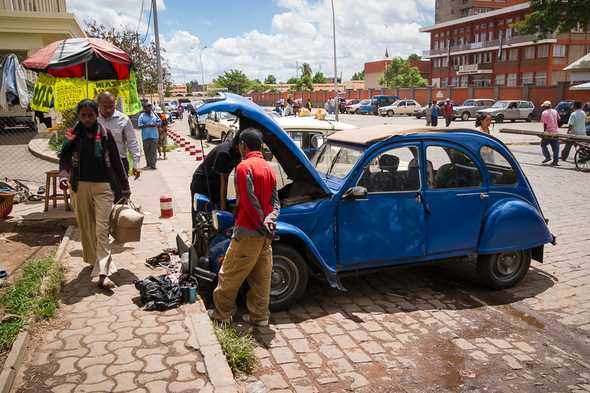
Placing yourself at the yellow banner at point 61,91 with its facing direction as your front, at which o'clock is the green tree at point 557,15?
The green tree is roughly at 8 o'clock from the yellow banner.

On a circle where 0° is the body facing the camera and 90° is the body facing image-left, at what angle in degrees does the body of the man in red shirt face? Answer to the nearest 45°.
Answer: approximately 135°

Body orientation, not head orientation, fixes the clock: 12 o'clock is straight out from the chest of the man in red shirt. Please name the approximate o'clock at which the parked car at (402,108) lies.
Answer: The parked car is roughly at 2 o'clock from the man in red shirt.

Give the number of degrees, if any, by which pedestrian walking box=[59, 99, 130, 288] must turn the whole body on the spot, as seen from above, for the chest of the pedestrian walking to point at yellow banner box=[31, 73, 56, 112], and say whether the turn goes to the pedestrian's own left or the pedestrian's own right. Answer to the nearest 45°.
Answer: approximately 180°

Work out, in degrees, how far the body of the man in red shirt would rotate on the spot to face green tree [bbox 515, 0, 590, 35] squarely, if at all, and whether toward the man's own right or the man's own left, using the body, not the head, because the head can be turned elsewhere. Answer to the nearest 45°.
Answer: approximately 90° to the man's own right

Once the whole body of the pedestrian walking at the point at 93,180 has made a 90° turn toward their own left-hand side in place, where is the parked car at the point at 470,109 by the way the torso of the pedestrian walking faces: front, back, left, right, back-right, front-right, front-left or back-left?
front-left

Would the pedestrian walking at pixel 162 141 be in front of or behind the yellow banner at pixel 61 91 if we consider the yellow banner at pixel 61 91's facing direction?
behind

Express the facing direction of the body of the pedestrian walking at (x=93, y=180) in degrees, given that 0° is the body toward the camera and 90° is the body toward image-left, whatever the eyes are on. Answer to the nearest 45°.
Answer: approximately 0°

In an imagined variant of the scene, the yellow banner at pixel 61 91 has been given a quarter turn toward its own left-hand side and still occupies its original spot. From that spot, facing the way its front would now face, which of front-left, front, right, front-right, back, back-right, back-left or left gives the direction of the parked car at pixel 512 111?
front-left

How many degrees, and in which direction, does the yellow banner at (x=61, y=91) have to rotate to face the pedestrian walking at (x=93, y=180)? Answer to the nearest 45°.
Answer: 0° — it already faces them

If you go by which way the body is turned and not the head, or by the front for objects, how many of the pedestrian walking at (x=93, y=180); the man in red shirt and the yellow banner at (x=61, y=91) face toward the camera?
2
